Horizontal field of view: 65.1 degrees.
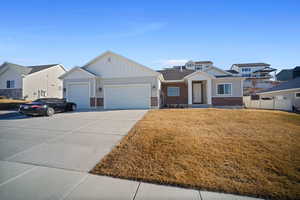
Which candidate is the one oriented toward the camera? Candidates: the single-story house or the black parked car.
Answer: the single-story house

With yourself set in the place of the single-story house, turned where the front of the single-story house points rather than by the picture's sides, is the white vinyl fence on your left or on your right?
on your left

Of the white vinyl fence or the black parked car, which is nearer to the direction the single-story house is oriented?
the black parked car

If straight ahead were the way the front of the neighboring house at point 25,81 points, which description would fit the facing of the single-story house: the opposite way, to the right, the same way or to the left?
the same way

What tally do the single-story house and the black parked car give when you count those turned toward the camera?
1

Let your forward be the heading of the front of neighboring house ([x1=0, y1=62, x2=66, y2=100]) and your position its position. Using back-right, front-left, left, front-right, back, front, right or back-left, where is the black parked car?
front-left

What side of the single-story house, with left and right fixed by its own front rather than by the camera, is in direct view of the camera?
front

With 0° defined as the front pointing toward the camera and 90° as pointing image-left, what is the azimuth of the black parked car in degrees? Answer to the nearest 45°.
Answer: approximately 225°

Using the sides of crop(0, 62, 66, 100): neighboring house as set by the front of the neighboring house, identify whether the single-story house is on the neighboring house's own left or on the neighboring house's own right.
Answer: on the neighboring house's own left

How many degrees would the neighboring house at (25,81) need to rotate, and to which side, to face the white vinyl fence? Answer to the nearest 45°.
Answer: approximately 90° to its left

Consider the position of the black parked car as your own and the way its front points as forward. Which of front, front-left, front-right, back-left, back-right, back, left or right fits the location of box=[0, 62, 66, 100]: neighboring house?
front-left
